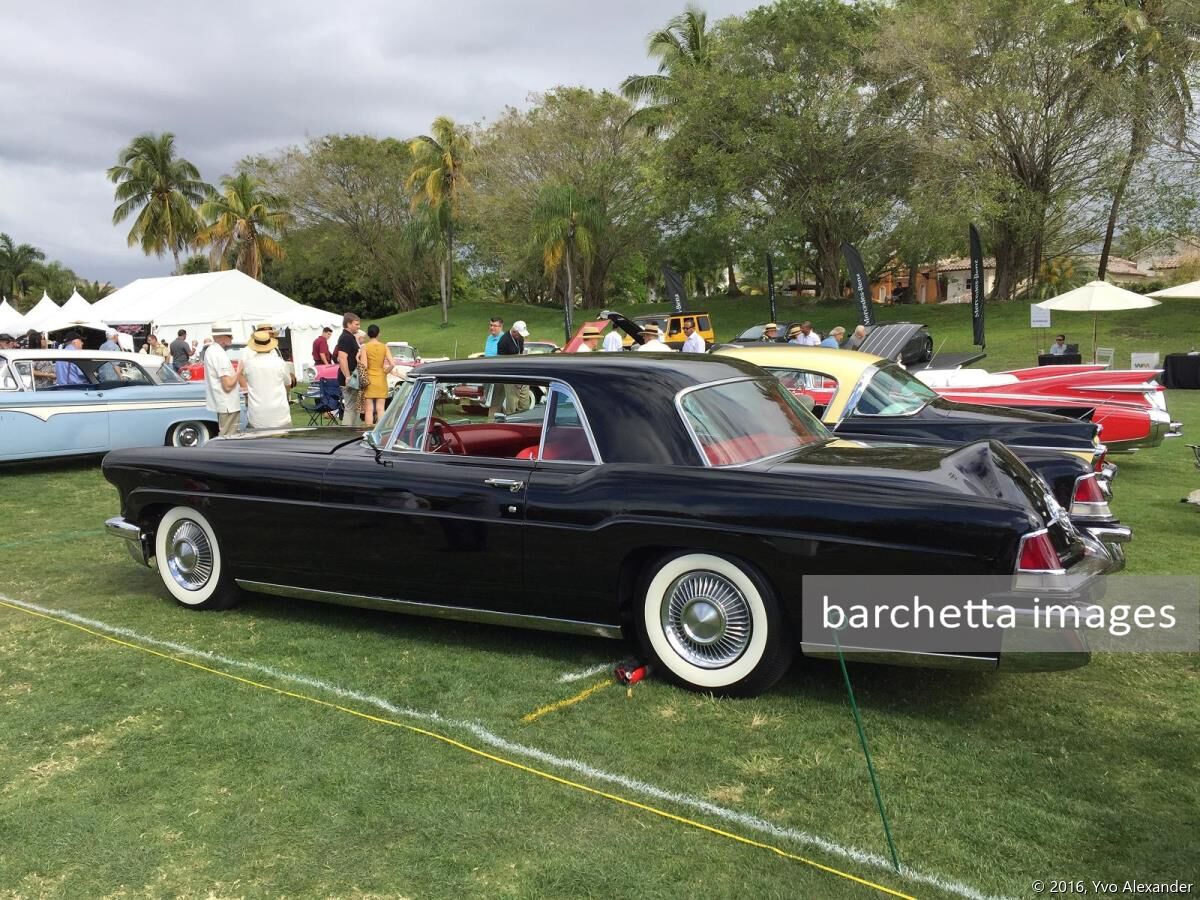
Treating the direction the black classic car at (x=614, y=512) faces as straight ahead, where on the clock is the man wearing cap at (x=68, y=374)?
The man wearing cap is roughly at 12 o'clock from the black classic car.

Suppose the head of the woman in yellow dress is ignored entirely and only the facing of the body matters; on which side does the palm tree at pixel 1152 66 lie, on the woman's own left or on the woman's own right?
on the woman's own right

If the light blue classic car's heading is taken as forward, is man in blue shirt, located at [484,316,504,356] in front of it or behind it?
behind

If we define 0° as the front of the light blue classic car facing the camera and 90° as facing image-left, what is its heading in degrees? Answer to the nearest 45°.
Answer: approximately 90°

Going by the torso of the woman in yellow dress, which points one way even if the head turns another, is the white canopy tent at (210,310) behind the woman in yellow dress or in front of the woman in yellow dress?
in front

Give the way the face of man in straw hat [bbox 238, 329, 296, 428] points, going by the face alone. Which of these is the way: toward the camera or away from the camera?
away from the camera

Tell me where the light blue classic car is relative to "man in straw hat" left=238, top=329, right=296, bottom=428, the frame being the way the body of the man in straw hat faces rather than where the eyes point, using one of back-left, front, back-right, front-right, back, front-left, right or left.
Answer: front-left

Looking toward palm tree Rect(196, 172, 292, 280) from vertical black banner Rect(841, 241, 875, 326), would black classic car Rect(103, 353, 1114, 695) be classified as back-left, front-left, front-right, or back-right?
back-left

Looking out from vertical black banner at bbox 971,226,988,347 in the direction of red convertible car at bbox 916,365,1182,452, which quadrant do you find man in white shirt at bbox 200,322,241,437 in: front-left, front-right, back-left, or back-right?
front-right

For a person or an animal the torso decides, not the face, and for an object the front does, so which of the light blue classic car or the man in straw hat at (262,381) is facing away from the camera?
the man in straw hat

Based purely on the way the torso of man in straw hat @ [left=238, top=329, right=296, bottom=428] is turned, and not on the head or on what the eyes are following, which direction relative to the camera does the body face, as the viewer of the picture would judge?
away from the camera

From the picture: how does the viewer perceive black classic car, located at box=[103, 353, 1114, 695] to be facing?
facing away from the viewer and to the left of the viewer

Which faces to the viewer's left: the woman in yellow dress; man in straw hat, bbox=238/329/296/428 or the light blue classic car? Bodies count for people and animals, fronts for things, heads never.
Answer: the light blue classic car

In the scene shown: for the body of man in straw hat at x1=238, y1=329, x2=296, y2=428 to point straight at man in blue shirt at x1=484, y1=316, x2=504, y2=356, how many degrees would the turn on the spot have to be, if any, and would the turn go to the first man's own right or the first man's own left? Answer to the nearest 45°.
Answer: approximately 45° to the first man's own right

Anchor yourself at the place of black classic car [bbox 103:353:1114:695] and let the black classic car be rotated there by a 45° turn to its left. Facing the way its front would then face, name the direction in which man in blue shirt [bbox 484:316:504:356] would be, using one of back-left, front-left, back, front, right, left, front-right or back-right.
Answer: right

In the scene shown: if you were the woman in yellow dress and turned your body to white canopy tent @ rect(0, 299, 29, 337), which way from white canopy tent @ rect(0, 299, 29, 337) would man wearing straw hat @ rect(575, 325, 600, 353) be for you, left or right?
right
